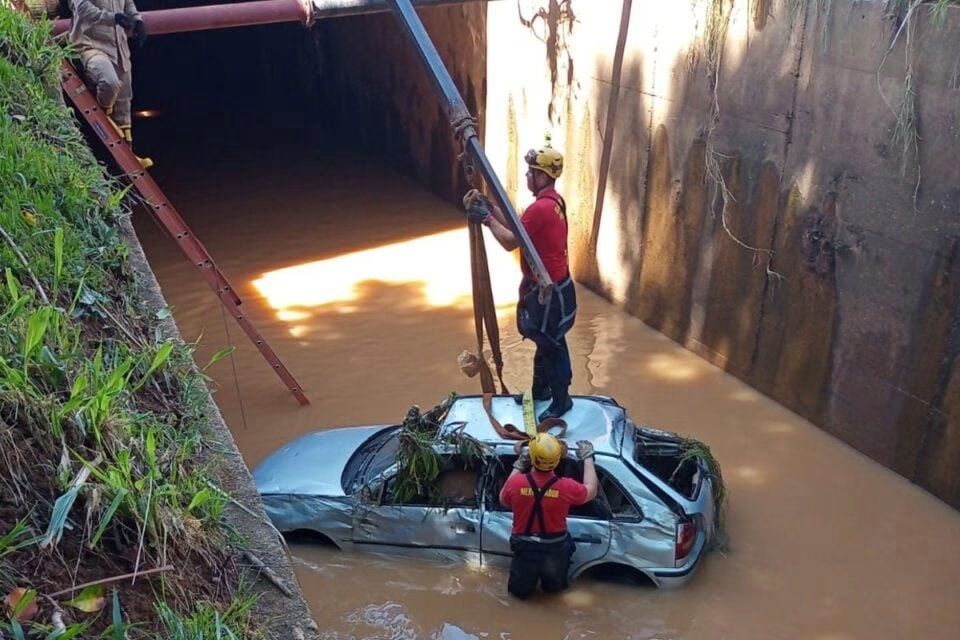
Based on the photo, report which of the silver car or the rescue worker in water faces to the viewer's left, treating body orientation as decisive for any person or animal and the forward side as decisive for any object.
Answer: the silver car

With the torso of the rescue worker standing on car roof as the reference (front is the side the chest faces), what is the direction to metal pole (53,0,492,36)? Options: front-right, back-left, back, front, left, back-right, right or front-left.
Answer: front-right

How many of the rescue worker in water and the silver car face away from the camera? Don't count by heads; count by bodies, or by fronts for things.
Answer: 1

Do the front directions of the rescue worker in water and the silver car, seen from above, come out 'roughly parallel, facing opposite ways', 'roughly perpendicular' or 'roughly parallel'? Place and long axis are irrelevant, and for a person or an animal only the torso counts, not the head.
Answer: roughly perpendicular

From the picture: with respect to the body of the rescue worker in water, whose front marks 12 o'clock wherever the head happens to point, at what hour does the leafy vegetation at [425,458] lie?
The leafy vegetation is roughly at 10 o'clock from the rescue worker in water.

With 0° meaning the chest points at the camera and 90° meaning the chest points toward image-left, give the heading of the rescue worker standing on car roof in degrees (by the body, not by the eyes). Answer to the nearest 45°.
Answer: approximately 90°

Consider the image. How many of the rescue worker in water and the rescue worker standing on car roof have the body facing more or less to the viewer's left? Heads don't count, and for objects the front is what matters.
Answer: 1

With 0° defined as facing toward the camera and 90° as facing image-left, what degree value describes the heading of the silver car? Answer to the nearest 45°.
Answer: approximately 90°

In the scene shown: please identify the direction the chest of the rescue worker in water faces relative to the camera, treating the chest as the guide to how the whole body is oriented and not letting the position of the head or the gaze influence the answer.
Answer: away from the camera

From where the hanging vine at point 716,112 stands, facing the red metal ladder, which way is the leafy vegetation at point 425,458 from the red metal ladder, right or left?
left

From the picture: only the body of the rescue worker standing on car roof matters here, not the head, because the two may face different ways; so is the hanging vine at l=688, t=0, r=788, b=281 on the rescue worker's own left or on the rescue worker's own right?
on the rescue worker's own right

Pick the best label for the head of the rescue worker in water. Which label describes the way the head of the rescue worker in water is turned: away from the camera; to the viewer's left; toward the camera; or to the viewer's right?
away from the camera
